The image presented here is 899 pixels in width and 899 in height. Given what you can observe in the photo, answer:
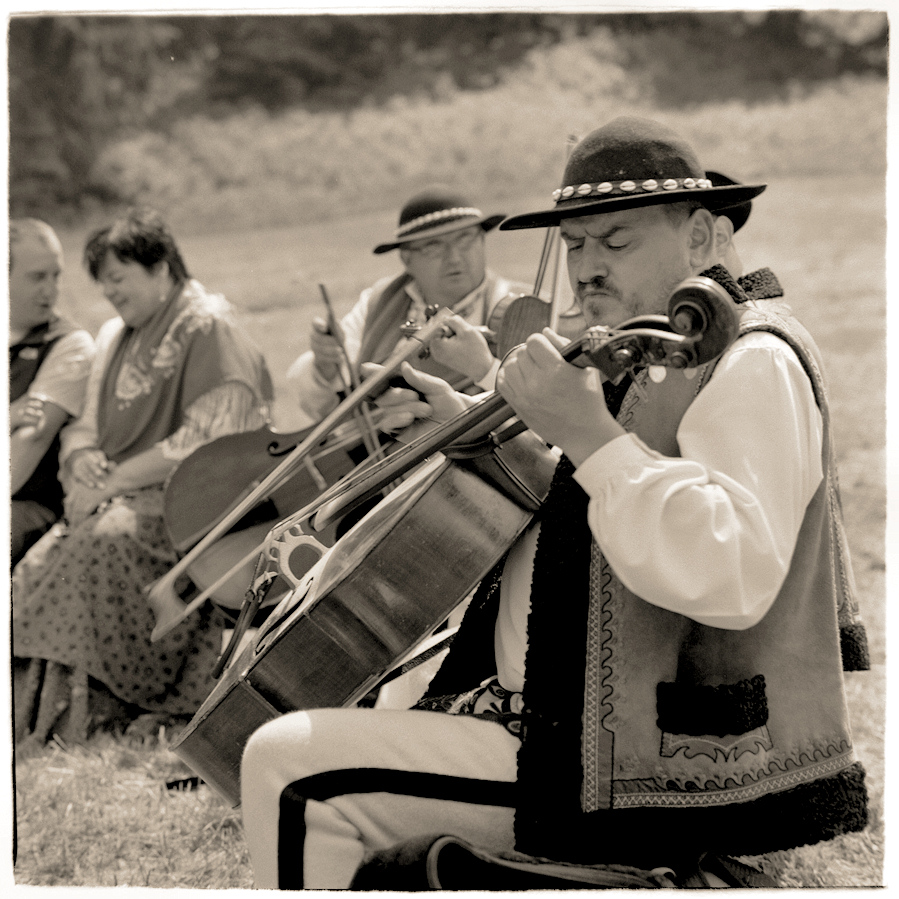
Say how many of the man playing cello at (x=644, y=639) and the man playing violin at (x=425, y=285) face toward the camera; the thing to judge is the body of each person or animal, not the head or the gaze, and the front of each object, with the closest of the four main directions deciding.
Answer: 1

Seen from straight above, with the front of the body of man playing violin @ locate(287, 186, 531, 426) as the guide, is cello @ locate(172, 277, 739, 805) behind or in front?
in front

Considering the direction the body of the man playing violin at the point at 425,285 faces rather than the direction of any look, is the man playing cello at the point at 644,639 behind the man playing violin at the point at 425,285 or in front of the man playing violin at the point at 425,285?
in front

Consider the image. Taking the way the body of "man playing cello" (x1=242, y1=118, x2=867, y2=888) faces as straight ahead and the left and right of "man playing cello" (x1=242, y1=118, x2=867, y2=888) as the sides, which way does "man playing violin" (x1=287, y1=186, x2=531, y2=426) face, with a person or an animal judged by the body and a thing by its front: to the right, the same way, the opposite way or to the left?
to the left

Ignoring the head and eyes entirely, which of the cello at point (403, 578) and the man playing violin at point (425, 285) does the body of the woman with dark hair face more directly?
the cello

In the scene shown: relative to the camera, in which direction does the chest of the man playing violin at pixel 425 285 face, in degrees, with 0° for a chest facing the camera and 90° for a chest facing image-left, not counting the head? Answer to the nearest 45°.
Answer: approximately 0°

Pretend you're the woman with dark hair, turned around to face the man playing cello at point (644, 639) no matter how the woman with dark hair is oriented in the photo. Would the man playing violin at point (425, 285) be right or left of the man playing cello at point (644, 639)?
left

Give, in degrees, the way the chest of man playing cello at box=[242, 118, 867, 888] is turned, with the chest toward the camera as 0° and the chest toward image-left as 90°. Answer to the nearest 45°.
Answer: approximately 90°

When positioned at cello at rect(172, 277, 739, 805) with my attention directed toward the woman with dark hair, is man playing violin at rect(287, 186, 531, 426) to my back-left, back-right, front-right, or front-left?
front-right

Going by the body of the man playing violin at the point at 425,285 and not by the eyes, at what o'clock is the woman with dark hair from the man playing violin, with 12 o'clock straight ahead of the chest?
The woman with dark hair is roughly at 3 o'clock from the man playing violin.

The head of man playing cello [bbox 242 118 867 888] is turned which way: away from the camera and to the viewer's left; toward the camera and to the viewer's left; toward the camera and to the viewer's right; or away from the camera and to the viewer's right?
toward the camera and to the viewer's left
